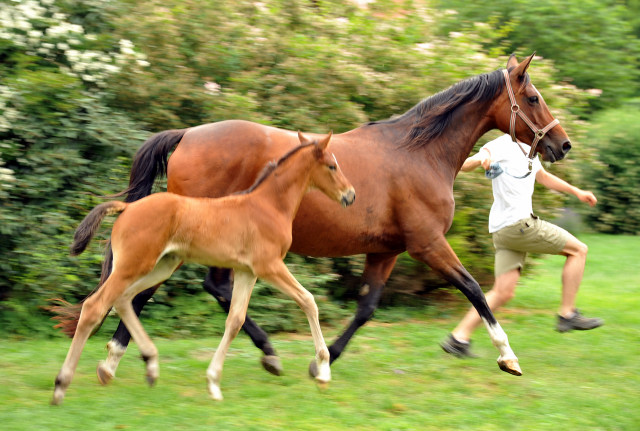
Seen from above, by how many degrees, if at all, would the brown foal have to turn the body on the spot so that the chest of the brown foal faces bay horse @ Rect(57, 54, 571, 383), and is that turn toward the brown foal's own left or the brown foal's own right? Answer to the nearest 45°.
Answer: approximately 45° to the brown foal's own left

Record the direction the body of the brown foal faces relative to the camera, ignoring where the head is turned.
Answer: to the viewer's right

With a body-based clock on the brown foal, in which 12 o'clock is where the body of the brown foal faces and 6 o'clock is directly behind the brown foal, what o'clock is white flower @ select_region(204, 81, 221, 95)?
The white flower is roughly at 9 o'clock from the brown foal.

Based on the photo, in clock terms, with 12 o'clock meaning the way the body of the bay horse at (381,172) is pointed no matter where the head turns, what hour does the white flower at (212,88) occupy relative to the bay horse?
The white flower is roughly at 8 o'clock from the bay horse.

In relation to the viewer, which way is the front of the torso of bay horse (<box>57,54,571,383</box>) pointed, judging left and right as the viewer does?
facing to the right of the viewer

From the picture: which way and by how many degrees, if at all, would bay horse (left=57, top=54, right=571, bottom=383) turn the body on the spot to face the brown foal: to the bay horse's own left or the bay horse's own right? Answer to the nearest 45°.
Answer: approximately 135° to the bay horse's own right

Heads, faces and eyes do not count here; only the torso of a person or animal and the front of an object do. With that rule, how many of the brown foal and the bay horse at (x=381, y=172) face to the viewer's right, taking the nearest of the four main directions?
2
